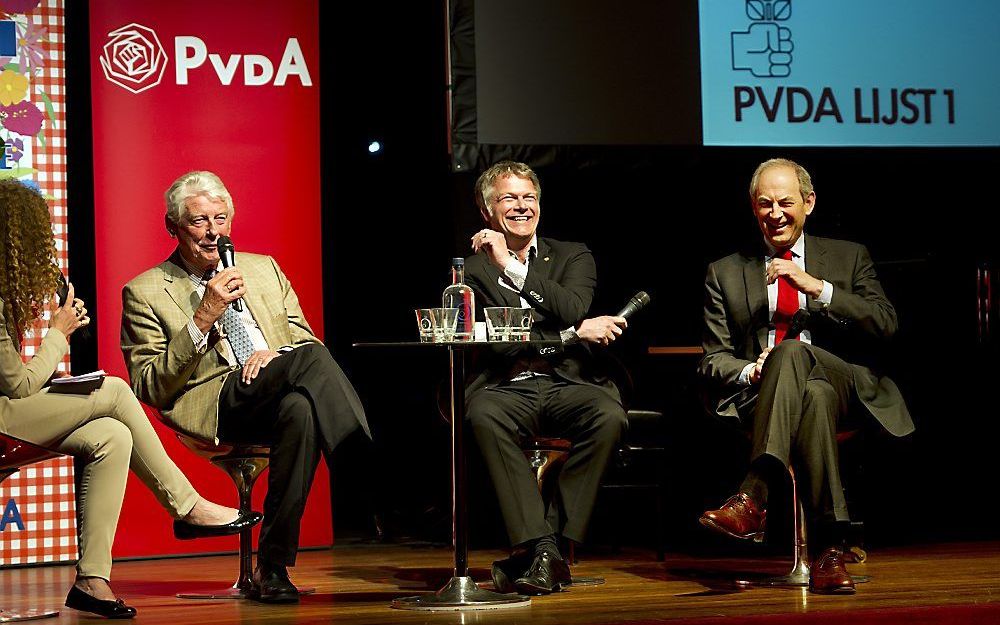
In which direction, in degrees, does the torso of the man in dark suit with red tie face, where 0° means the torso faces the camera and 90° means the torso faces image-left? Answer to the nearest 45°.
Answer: approximately 0°

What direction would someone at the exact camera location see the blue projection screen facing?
facing the viewer

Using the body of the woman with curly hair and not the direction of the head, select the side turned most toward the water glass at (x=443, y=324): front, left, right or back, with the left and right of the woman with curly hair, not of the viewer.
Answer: front

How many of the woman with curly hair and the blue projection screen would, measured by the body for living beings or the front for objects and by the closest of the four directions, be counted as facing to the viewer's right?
1

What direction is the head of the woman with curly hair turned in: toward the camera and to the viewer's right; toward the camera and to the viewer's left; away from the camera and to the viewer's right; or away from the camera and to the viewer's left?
away from the camera and to the viewer's right

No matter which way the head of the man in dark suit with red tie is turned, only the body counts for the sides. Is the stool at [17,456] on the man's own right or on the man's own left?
on the man's own right

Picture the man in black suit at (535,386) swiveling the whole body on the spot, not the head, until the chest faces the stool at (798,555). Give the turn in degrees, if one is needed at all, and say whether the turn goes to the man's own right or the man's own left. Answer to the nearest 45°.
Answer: approximately 90° to the man's own left

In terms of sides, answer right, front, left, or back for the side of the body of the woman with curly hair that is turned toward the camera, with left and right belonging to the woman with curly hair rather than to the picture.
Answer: right

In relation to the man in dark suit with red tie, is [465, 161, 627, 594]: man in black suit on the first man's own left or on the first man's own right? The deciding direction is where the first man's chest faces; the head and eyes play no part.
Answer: on the first man's own right
